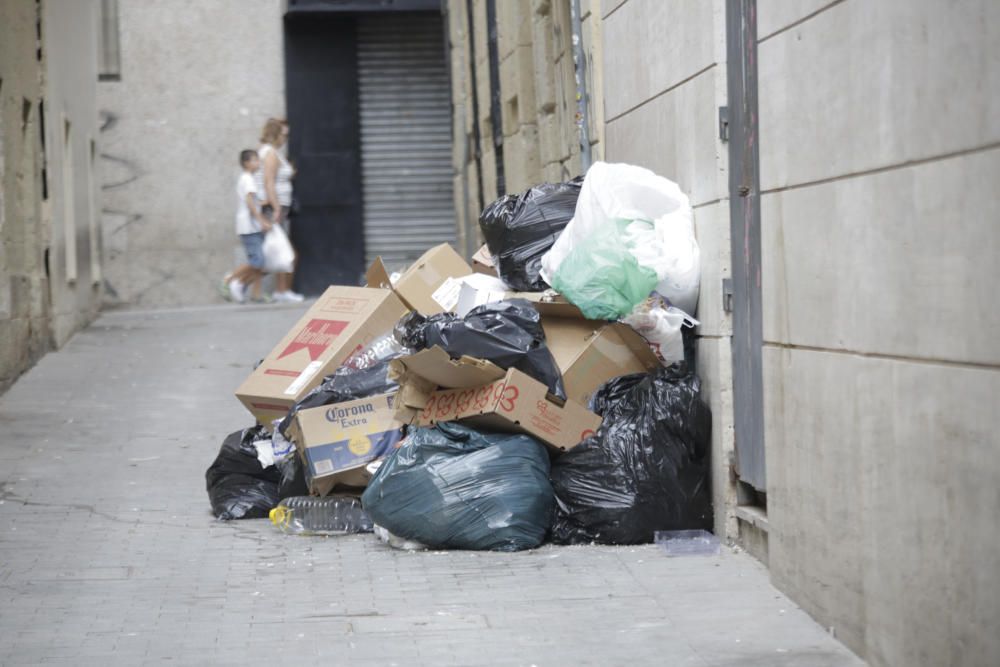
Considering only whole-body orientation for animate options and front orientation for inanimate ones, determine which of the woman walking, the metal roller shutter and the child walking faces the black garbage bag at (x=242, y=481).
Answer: the metal roller shutter

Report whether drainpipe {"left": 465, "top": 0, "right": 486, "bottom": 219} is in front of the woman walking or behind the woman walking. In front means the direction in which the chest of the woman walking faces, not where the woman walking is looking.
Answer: in front

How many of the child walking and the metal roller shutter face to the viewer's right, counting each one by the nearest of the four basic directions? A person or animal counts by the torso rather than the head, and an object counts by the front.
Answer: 1

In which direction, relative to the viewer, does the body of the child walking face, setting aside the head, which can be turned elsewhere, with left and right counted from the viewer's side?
facing to the right of the viewer

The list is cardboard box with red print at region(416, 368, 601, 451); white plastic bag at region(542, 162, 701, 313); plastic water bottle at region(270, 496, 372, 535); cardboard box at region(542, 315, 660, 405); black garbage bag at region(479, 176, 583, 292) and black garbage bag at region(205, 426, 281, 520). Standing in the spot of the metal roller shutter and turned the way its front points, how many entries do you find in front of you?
6

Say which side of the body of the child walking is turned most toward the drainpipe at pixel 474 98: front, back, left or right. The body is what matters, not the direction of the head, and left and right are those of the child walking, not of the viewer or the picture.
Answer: front

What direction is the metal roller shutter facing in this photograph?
toward the camera

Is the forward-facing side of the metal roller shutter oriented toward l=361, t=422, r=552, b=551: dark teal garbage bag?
yes

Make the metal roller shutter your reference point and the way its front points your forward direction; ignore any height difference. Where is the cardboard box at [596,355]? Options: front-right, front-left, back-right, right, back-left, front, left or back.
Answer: front

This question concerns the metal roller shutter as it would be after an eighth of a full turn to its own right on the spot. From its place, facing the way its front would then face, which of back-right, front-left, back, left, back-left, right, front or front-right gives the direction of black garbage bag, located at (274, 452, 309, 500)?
front-left

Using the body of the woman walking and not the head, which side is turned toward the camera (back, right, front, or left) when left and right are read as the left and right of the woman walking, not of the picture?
right

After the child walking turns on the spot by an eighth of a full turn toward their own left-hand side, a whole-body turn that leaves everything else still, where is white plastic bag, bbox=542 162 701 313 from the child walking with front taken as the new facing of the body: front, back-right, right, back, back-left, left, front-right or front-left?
back-right
